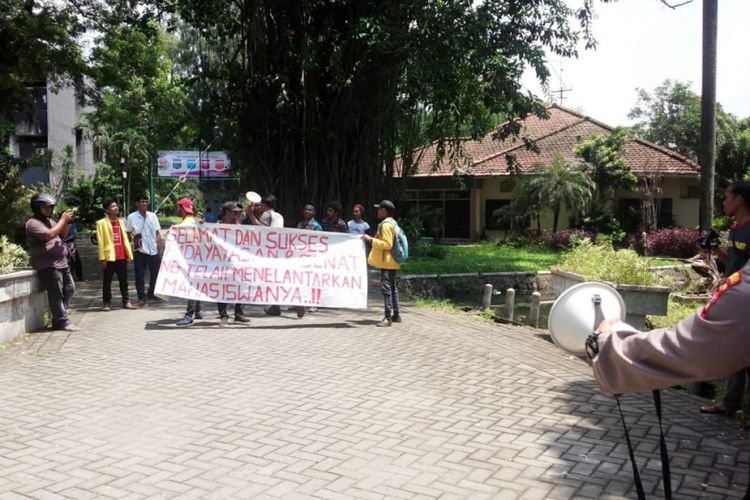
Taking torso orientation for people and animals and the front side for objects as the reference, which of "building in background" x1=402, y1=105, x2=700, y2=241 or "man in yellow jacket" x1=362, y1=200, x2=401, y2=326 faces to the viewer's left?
the man in yellow jacket

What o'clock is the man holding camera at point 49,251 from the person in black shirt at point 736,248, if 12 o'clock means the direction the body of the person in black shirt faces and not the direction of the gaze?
The man holding camera is roughly at 12 o'clock from the person in black shirt.

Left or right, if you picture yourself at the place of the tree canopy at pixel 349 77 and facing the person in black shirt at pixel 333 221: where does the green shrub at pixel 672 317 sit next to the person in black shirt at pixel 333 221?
left

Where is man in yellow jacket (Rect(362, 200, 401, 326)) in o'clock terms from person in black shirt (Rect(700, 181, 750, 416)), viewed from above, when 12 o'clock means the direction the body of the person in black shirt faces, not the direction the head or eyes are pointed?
The man in yellow jacket is roughly at 1 o'clock from the person in black shirt.

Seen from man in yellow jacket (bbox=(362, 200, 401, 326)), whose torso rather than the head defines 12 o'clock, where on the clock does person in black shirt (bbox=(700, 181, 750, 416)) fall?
The person in black shirt is roughly at 8 o'clock from the man in yellow jacket.

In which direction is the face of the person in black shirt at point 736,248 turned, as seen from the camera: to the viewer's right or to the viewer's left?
to the viewer's left

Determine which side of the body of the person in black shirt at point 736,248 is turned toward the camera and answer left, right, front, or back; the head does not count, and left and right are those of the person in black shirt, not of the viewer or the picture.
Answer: left

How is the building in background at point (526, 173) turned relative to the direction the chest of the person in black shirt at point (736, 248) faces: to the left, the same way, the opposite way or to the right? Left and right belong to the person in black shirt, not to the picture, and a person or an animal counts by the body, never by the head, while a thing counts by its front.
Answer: to the left

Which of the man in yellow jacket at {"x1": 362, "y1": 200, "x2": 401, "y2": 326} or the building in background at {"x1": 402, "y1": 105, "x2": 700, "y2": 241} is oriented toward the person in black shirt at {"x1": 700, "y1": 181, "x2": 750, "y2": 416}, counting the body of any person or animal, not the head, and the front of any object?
the building in background

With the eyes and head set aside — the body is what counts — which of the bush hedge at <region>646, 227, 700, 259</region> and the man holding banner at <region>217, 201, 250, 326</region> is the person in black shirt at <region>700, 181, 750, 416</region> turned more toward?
the man holding banner

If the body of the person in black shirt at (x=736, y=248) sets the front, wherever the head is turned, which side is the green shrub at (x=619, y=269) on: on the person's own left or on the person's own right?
on the person's own right

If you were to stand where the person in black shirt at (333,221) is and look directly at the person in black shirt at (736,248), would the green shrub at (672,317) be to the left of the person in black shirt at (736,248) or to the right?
left

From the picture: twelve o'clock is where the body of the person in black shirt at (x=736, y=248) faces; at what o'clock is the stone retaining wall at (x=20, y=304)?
The stone retaining wall is roughly at 12 o'clock from the person in black shirt.

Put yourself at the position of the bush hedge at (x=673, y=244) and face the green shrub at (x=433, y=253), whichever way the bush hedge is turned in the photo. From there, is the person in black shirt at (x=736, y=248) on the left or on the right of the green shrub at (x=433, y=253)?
left

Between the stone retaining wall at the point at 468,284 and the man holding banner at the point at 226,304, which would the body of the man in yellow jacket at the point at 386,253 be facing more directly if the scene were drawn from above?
the man holding banner

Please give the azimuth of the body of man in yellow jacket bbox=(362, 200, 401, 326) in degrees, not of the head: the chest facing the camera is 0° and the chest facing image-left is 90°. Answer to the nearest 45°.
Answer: approximately 90°

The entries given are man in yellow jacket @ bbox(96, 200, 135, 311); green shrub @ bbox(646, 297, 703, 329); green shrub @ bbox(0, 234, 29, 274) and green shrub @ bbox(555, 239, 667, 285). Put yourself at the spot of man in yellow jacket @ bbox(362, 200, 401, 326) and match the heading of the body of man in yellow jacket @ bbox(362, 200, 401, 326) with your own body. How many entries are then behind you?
2
